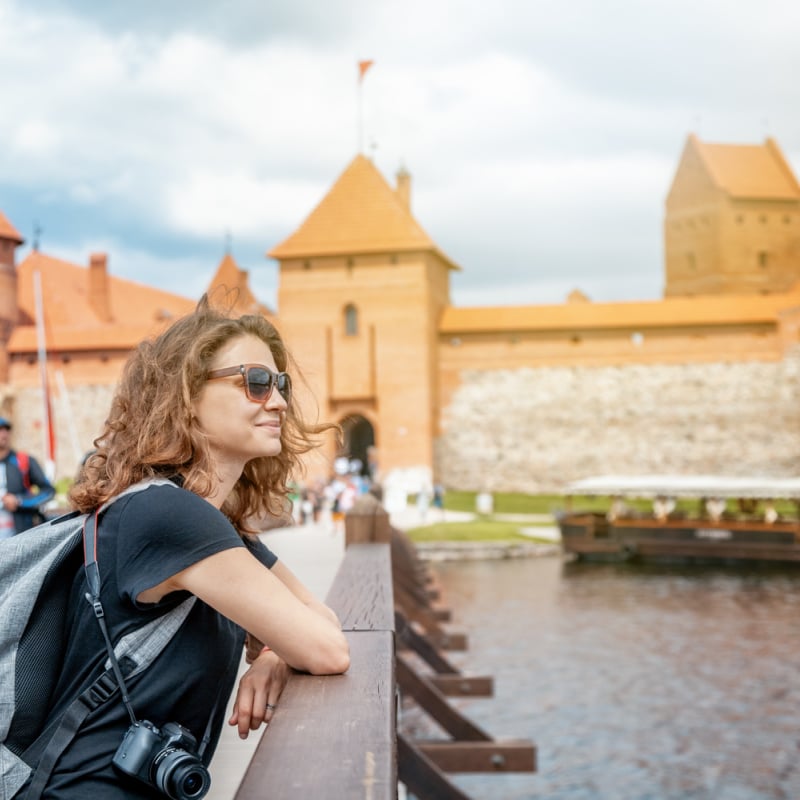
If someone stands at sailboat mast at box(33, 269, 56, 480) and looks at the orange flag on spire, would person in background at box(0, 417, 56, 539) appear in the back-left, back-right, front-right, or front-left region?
back-right

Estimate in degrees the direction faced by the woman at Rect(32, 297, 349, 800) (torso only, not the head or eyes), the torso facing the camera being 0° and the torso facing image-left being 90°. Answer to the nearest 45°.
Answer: approximately 270°

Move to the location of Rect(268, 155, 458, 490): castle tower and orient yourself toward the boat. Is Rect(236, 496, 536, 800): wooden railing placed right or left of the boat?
right

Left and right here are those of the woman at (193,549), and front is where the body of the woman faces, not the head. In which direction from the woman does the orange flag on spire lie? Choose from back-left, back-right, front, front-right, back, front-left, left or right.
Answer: left

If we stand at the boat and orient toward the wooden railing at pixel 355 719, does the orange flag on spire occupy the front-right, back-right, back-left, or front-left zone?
back-right

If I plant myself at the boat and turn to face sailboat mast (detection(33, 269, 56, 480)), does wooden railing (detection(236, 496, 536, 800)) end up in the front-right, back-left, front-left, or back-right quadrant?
front-left

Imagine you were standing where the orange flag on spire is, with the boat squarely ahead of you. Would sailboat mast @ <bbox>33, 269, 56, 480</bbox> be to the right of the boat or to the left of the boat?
right

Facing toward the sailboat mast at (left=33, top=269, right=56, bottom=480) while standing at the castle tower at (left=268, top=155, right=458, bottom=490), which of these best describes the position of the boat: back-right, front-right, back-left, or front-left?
front-left

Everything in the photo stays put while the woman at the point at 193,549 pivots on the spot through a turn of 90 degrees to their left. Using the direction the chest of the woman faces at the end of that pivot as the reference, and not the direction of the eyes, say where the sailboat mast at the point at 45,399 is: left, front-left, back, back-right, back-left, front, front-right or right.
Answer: front

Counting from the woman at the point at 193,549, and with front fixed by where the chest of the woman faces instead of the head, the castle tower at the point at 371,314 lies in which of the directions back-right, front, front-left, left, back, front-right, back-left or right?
left

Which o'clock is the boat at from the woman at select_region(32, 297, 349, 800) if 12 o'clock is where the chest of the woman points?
The boat is roughly at 10 o'clock from the woman.

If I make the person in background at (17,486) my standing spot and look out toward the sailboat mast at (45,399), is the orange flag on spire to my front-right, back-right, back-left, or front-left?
front-right

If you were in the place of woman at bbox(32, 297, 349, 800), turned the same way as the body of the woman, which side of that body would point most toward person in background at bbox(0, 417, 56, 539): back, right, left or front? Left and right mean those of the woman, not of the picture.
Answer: left
